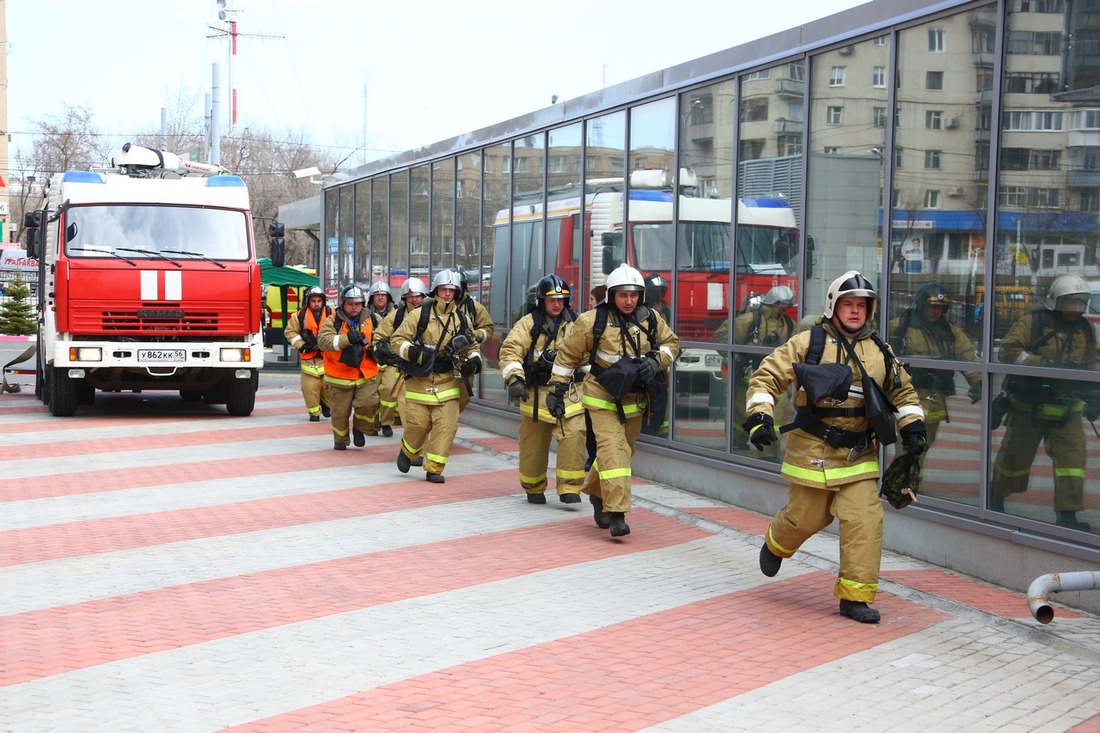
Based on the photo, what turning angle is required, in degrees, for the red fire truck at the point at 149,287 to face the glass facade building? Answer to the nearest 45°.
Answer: approximately 45° to its left

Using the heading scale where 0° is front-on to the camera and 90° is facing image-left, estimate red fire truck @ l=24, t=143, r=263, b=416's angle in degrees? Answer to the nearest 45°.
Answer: approximately 0°

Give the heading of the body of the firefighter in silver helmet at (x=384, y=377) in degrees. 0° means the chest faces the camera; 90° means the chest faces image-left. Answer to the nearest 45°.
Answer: approximately 0°

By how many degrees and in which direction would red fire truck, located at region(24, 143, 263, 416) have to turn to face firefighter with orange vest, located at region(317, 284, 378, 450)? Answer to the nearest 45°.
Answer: approximately 45° to its left

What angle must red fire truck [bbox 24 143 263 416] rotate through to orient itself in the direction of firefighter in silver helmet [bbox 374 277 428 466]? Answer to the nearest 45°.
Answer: approximately 45° to its left

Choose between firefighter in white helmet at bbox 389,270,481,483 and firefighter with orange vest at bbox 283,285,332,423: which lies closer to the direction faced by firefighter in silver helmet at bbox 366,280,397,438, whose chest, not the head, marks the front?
the firefighter in white helmet

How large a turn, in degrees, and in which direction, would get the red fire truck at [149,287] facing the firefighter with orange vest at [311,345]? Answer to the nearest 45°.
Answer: approximately 90° to its left

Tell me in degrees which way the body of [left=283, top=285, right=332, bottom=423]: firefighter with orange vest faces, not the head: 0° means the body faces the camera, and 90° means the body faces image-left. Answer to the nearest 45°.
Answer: approximately 315°

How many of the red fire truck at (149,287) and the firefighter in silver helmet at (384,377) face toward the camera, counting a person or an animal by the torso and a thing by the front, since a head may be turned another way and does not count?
2
